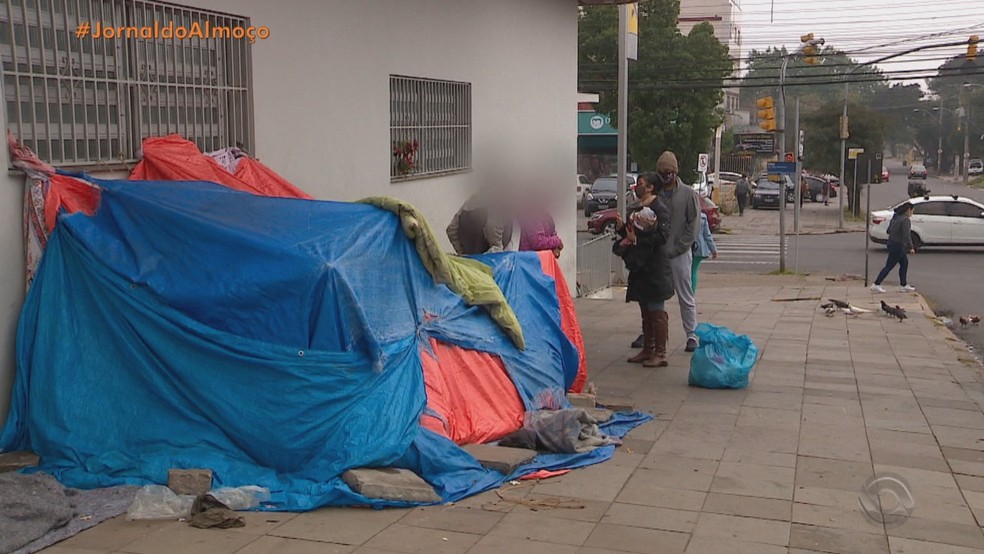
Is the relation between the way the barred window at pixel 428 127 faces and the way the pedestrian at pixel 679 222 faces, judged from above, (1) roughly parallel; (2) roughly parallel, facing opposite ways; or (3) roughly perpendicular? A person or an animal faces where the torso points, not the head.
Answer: roughly perpendicular

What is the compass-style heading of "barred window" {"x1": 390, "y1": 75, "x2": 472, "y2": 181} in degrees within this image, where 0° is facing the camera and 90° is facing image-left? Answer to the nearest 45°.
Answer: approximately 315°

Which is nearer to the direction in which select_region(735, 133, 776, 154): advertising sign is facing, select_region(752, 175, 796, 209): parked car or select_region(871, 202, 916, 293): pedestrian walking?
the pedestrian walking

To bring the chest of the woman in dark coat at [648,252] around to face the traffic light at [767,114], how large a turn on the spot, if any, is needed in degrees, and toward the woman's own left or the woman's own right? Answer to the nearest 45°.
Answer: approximately 90° to the woman's own right

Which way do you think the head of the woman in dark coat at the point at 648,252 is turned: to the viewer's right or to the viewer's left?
to the viewer's left

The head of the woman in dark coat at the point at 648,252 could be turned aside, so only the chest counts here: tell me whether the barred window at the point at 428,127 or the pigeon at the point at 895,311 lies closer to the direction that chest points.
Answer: the barred window

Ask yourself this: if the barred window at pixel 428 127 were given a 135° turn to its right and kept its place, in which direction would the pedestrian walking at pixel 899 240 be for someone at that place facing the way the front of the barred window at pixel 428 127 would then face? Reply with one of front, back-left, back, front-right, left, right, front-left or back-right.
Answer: back-right

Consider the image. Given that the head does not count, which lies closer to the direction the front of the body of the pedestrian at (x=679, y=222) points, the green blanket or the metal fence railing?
the green blanket
